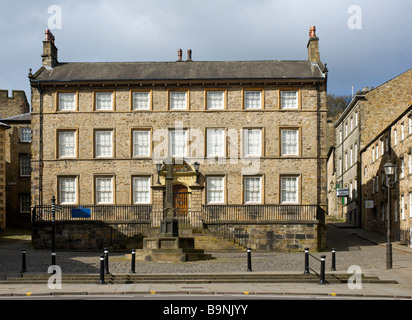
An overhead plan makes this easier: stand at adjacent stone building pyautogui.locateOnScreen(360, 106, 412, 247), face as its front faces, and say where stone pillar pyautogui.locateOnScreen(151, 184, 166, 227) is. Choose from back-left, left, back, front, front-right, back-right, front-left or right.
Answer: front-left

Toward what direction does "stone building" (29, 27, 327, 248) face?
toward the camera

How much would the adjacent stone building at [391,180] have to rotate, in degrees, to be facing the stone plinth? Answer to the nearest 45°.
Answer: approximately 45° to its left

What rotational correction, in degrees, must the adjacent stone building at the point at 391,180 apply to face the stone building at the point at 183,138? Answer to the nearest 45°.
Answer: approximately 45° to its left

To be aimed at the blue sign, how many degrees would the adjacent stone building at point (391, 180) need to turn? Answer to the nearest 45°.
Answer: approximately 45° to its left

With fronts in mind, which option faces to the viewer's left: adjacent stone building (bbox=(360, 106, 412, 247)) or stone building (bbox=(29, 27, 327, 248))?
the adjacent stone building

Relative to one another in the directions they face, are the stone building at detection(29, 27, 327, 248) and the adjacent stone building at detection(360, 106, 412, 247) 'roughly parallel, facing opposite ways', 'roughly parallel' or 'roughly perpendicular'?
roughly perpendicular

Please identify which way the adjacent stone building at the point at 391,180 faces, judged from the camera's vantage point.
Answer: facing to the left of the viewer

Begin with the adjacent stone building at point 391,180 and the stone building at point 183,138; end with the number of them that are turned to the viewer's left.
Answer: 1

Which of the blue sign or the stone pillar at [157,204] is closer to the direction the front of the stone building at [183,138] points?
the stone pillar

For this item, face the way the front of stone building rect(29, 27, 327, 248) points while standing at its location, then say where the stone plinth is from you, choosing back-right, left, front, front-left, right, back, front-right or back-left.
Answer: front
